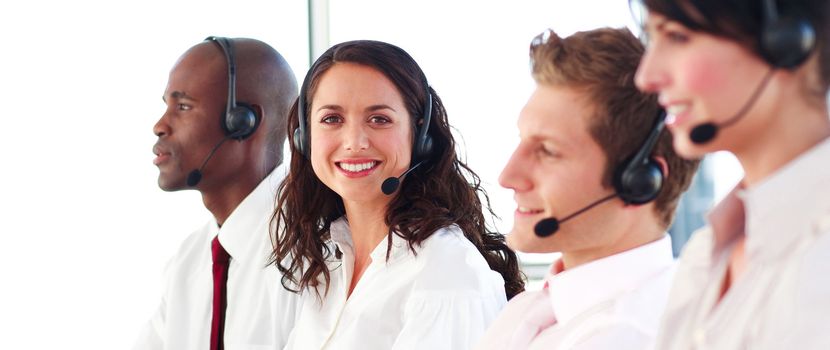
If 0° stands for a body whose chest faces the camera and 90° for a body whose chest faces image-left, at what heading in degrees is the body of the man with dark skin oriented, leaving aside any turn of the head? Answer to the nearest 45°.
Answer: approximately 45°

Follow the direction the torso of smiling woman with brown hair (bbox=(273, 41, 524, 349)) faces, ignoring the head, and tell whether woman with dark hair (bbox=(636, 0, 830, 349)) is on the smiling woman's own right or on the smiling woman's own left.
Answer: on the smiling woman's own left

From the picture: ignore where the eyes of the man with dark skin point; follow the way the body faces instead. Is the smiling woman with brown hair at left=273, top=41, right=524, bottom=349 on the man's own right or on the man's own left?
on the man's own left

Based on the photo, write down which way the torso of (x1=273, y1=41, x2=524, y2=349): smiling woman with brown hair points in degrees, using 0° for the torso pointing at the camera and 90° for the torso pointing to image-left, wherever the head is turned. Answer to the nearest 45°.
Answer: approximately 45°
